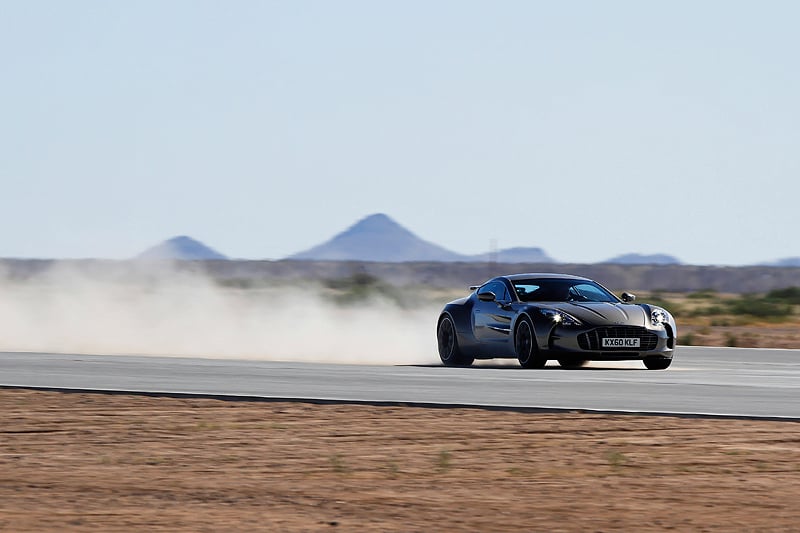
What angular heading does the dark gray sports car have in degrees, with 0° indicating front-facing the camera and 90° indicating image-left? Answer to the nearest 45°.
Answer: approximately 315°
